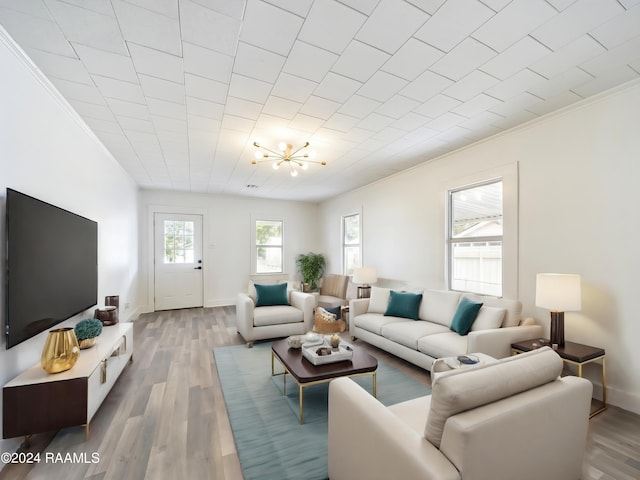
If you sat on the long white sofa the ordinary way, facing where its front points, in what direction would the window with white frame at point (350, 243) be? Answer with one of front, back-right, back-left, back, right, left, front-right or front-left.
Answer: right

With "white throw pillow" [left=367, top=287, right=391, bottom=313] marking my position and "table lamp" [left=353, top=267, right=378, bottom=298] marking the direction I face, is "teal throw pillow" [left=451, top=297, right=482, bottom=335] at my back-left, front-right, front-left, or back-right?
back-right

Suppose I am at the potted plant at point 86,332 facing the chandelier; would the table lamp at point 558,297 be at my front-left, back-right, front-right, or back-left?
front-right

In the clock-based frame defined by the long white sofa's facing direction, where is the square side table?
The square side table is roughly at 8 o'clock from the long white sofa.

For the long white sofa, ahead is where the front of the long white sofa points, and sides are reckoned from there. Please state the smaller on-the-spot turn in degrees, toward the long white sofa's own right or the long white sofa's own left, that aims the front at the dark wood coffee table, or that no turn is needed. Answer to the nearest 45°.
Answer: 0° — it already faces it

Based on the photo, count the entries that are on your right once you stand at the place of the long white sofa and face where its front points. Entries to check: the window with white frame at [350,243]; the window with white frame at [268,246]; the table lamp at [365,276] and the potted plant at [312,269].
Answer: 4

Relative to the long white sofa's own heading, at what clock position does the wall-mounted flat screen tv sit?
The wall-mounted flat screen tv is roughly at 12 o'clock from the long white sofa.

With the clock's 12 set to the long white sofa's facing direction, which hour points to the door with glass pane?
The door with glass pane is roughly at 2 o'clock from the long white sofa.

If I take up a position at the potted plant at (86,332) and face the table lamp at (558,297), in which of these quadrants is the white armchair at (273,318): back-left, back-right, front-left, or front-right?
front-left

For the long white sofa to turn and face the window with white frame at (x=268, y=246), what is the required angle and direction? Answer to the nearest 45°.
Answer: approximately 90° to its right

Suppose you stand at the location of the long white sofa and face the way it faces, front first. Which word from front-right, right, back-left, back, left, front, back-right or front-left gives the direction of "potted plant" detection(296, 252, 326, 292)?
right

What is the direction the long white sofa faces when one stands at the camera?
facing the viewer and to the left of the viewer

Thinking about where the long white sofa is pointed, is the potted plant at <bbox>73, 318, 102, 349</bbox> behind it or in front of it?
in front

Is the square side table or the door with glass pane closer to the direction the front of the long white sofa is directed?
the door with glass pane

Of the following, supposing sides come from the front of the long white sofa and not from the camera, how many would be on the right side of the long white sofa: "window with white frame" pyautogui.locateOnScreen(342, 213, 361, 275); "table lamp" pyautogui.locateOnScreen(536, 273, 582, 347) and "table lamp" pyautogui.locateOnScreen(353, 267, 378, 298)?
2

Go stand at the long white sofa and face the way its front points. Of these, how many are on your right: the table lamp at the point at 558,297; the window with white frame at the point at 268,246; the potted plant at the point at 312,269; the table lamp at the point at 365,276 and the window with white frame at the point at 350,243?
4

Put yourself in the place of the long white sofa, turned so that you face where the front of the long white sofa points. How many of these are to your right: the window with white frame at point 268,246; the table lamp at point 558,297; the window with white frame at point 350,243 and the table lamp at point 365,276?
3
